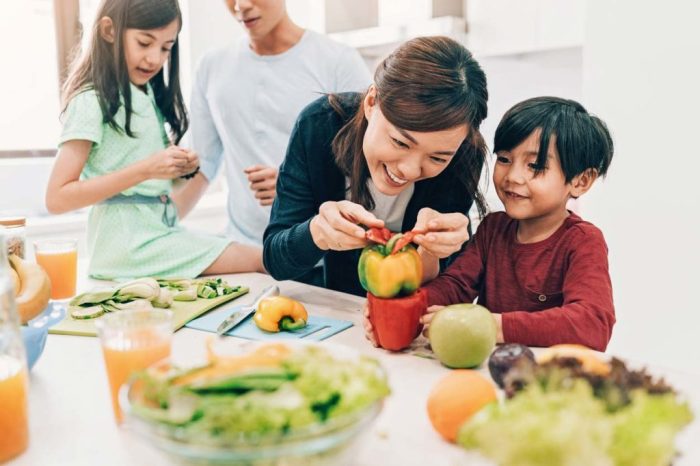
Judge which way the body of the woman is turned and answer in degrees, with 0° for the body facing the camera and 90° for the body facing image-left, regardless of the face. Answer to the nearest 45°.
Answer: approximately 0°

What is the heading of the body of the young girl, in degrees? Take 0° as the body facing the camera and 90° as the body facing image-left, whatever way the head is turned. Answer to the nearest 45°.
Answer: approximately 315°

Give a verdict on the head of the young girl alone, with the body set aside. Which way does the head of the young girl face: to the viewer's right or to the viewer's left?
to the viewer's right
